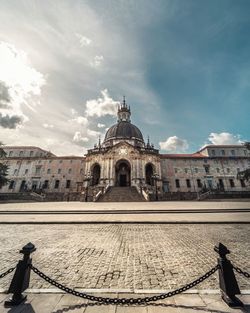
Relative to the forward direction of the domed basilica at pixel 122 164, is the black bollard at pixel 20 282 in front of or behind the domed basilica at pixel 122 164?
in front

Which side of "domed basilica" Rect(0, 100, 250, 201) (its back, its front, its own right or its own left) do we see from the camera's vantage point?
front

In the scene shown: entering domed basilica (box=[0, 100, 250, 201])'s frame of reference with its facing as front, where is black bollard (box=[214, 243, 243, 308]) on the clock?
The black bollard is roughly at 12 o'clock from the domed basilica.

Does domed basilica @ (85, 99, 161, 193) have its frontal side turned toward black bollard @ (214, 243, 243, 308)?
yes

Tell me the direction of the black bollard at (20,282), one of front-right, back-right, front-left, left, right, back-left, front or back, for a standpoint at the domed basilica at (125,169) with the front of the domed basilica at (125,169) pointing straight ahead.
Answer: front
